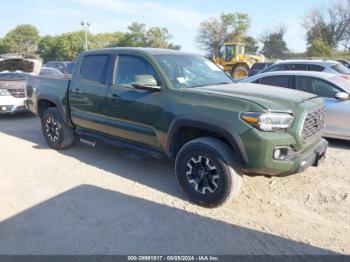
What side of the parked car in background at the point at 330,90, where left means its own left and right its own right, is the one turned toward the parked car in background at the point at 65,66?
back

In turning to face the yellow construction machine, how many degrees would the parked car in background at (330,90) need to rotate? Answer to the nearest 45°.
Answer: approximately 135° to its left

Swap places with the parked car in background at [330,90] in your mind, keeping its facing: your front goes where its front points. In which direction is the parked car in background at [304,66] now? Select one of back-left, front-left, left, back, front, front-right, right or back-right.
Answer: back-left

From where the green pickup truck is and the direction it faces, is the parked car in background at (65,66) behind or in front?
behind

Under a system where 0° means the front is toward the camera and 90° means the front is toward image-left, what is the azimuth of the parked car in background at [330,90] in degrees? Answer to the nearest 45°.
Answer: approximately 315°

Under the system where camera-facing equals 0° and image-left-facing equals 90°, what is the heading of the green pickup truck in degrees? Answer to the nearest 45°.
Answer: approximately 315°
